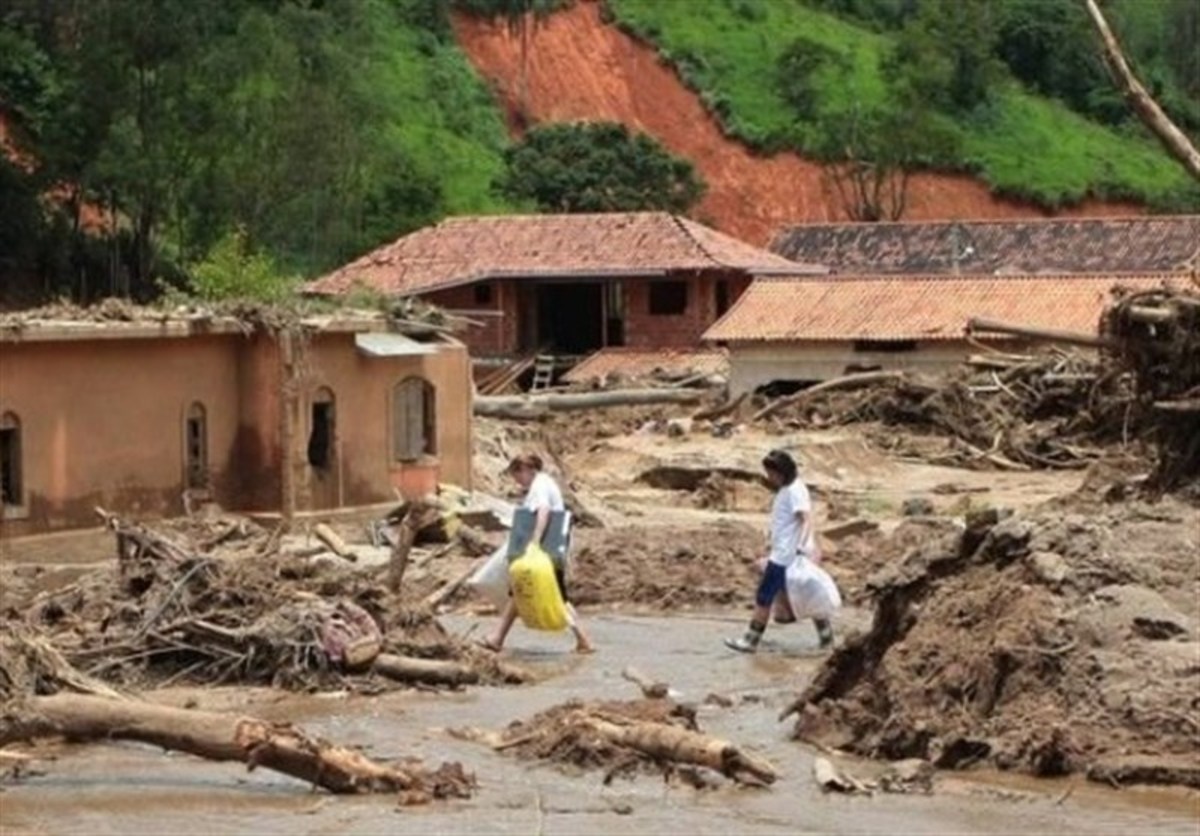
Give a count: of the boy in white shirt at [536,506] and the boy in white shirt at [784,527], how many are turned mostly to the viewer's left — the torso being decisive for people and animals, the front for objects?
2

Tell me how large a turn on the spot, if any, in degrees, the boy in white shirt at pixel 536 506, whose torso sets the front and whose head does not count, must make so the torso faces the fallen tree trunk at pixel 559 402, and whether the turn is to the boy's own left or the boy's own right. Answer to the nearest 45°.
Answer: approximately 90° to the boy's own right

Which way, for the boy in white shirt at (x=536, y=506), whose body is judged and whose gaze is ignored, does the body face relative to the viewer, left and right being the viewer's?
facing to the left of the viewer

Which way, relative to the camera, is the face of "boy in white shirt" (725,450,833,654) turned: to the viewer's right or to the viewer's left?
to the viewer's left

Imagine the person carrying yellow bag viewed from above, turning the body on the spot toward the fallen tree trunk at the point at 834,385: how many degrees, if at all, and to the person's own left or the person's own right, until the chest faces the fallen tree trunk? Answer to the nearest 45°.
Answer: approximately 90° to the person's own right

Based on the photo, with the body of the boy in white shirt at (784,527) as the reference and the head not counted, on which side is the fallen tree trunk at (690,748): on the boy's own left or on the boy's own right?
on the boy's own left

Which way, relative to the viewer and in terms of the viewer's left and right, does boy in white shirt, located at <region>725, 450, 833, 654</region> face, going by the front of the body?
facing to the left of the viewer

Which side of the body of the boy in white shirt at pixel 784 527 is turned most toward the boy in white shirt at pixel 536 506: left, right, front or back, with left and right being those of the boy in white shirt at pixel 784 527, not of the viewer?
front

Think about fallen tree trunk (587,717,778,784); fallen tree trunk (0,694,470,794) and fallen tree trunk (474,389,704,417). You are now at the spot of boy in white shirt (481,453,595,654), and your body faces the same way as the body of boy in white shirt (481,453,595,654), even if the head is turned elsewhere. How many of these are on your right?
1

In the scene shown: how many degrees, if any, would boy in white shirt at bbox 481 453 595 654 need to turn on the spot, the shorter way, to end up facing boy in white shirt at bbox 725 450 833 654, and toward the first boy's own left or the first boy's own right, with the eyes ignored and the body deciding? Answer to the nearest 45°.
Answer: approximately 180°

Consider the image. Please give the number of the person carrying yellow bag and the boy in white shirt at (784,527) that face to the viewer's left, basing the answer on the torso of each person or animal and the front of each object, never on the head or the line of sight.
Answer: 2
